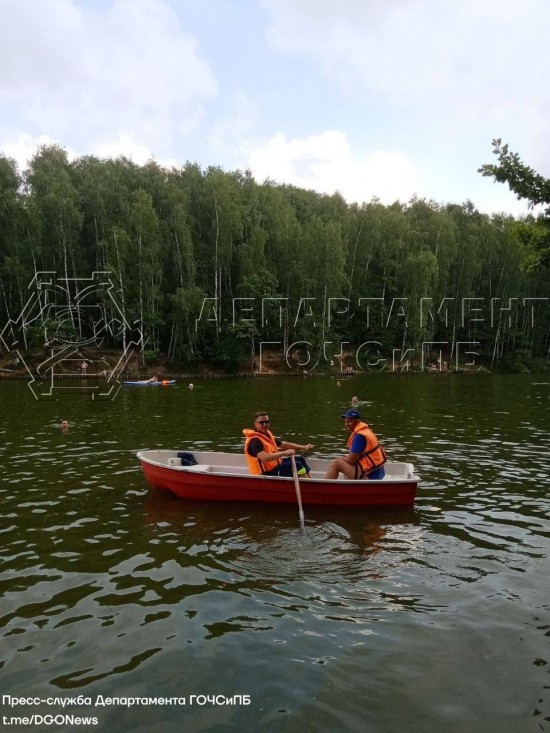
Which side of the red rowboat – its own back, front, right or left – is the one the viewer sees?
left

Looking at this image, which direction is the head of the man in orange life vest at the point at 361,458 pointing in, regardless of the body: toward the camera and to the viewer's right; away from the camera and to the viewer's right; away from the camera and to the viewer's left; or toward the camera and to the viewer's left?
toward the camera and to the viewer's left

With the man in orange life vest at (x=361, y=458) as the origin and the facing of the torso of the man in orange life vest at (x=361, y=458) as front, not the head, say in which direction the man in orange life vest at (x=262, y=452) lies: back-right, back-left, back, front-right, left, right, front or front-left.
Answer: front

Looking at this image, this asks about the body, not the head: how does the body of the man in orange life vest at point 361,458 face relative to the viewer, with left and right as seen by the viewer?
facing to the left of the viewer
